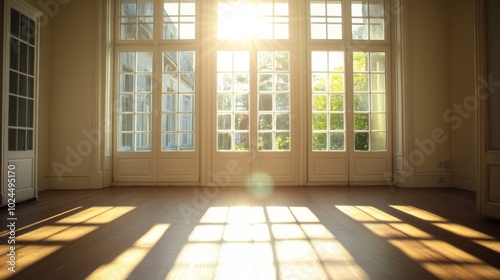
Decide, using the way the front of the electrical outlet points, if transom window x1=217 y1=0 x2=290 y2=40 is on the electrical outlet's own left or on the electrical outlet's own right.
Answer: on the electrical outlet's own right

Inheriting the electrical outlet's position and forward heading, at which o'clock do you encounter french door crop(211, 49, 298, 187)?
The french door is roughly at 2 o'clock from the electrical outlet.

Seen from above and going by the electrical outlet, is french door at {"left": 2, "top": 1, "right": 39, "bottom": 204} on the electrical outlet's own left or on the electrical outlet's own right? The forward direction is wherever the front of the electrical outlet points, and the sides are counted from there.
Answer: on the electrical outlet's own right

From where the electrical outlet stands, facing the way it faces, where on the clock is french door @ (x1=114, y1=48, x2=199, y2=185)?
The french door is roughly at 2 o'clock from the electrical outlet.

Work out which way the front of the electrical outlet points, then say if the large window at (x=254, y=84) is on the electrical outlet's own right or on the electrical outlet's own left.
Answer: on the electrical outlet's own right

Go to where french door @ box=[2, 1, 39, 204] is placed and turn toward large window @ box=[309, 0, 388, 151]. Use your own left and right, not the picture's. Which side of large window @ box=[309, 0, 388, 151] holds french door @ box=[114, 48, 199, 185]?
left

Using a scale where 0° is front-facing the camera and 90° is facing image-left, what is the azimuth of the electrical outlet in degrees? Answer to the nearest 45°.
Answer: approximately 0°
